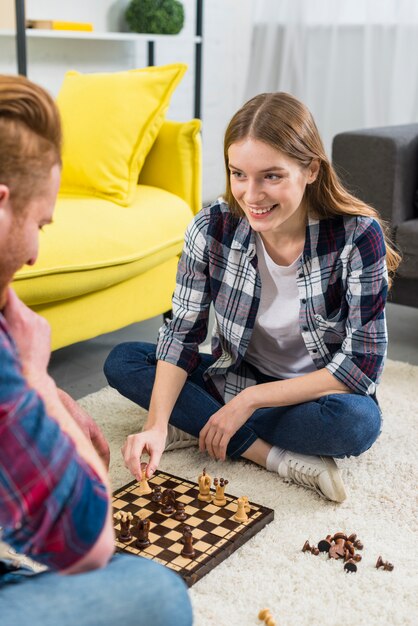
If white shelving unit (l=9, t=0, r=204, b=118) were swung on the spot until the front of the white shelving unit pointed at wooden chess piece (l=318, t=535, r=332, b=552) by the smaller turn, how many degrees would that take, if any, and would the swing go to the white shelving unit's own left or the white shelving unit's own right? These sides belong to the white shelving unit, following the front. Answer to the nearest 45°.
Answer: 0° — it already faces it

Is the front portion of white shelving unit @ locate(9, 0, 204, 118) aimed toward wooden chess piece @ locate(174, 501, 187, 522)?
yes

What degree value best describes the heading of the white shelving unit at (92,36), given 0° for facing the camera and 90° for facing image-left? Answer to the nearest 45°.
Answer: approximately 0°

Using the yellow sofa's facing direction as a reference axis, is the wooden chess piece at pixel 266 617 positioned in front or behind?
in front

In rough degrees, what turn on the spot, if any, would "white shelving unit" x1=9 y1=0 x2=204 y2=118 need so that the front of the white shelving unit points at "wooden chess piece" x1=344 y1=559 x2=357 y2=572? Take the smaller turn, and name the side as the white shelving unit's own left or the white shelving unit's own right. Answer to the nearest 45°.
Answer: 0° — it already faces it

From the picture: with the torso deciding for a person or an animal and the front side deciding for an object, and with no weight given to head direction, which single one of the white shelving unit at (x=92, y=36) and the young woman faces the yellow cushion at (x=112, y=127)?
the white shelving unit

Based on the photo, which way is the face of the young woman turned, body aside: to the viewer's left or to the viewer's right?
to the viewer's left

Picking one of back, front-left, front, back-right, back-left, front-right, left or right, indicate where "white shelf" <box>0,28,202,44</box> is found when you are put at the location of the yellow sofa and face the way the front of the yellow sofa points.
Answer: back-left

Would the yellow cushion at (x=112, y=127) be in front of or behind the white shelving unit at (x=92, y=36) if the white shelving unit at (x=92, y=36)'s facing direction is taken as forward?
in front

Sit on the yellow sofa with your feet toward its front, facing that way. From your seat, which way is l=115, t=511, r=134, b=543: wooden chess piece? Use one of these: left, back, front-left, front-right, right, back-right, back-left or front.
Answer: front-right

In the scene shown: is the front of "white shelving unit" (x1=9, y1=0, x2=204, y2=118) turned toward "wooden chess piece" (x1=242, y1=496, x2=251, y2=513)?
yes
